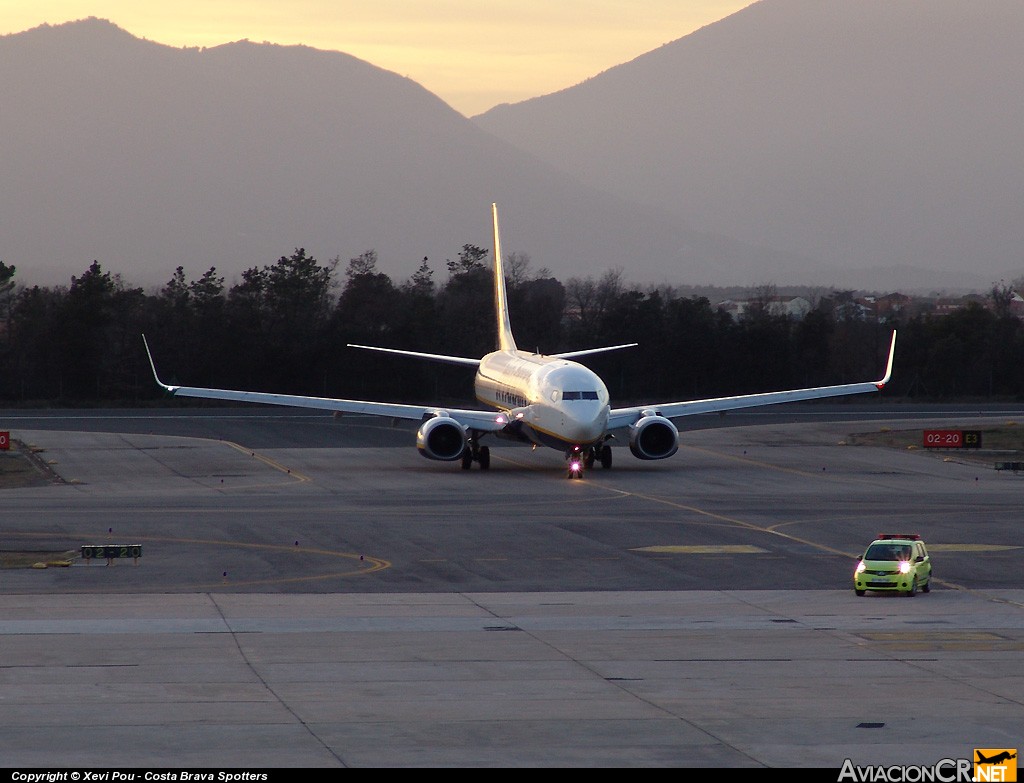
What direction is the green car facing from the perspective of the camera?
toward the camera
